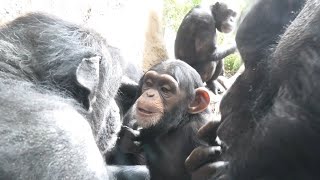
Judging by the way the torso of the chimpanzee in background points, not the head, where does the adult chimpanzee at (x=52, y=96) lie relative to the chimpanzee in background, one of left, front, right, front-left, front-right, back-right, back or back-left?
right

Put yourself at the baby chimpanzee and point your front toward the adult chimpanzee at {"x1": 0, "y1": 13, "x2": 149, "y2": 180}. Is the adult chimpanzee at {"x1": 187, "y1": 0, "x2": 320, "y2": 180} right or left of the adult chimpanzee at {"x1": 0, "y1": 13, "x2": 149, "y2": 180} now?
left

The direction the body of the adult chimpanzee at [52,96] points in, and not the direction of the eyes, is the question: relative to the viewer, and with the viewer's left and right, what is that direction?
facing away from the viewer and to the right of the viewer

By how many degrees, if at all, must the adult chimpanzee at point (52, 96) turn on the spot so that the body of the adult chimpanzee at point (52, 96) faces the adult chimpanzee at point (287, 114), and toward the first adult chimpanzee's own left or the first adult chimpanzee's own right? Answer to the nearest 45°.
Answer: approximately 90° to the first adult chimpanzee's own right

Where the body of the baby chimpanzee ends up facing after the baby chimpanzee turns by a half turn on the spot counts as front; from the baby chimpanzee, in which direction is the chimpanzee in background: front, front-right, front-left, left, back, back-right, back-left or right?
front-left

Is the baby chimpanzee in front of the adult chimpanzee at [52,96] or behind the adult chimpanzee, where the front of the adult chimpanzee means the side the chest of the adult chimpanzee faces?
in front

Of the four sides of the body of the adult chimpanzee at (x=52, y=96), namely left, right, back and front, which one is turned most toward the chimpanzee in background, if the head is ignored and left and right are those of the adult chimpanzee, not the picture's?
front

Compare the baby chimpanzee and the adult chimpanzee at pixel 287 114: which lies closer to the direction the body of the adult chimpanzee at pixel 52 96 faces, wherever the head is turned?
the baby chimpanzee

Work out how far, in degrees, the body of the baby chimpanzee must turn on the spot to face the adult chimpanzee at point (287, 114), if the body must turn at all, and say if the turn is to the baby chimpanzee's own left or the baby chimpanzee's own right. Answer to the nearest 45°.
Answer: approximately 45° to the baby chimpanzee's own left

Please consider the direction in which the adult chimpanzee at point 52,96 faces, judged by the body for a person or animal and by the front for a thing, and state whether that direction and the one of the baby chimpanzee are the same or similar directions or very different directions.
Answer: very different directions

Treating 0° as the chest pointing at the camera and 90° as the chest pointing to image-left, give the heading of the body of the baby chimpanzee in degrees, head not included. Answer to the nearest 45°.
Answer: approximately 45°
